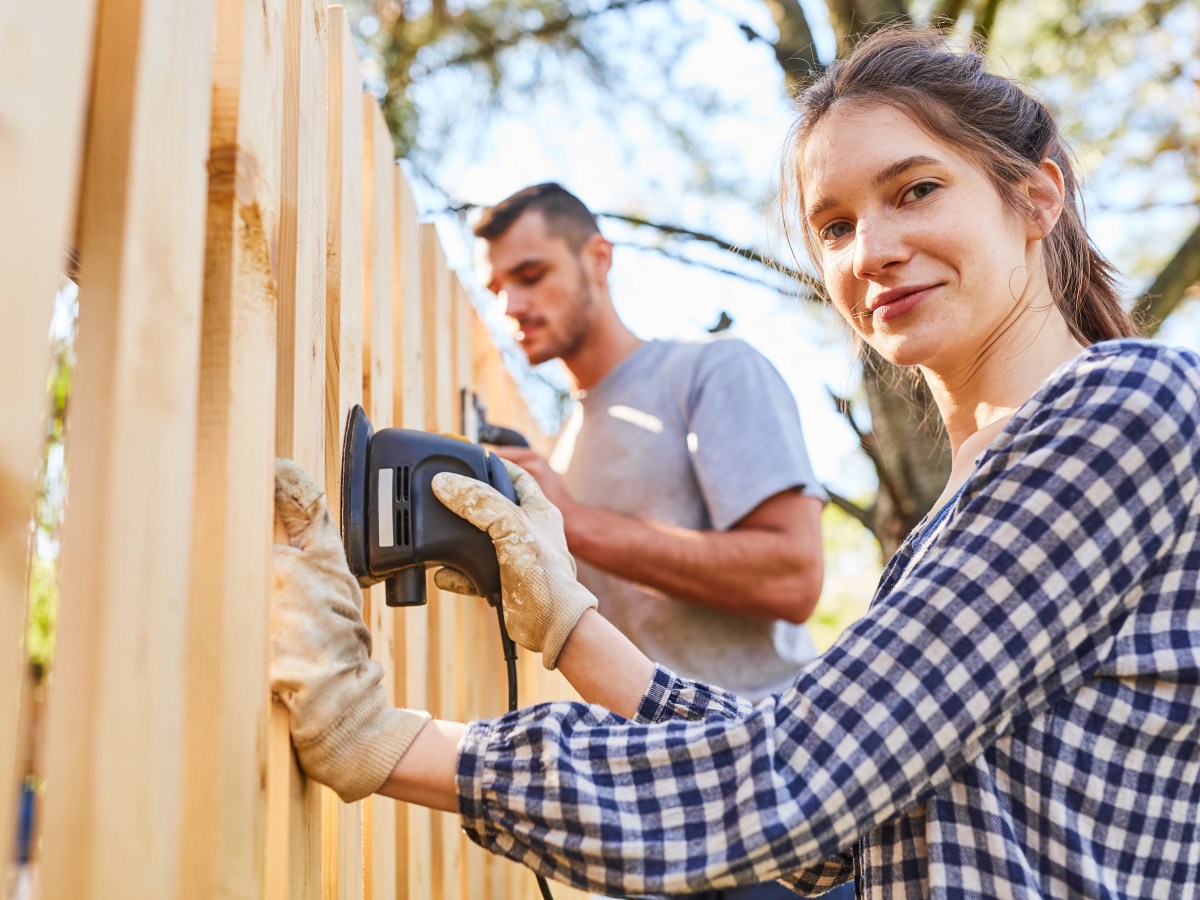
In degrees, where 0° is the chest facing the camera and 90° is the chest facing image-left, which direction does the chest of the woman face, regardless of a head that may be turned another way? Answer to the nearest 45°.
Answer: approximately 90°

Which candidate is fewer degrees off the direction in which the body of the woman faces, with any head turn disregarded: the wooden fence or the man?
the wooden fence

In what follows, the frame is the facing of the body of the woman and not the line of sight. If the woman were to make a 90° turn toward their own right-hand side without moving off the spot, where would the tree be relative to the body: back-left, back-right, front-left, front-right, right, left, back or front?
front

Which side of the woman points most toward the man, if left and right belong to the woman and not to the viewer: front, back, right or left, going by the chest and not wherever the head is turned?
right
